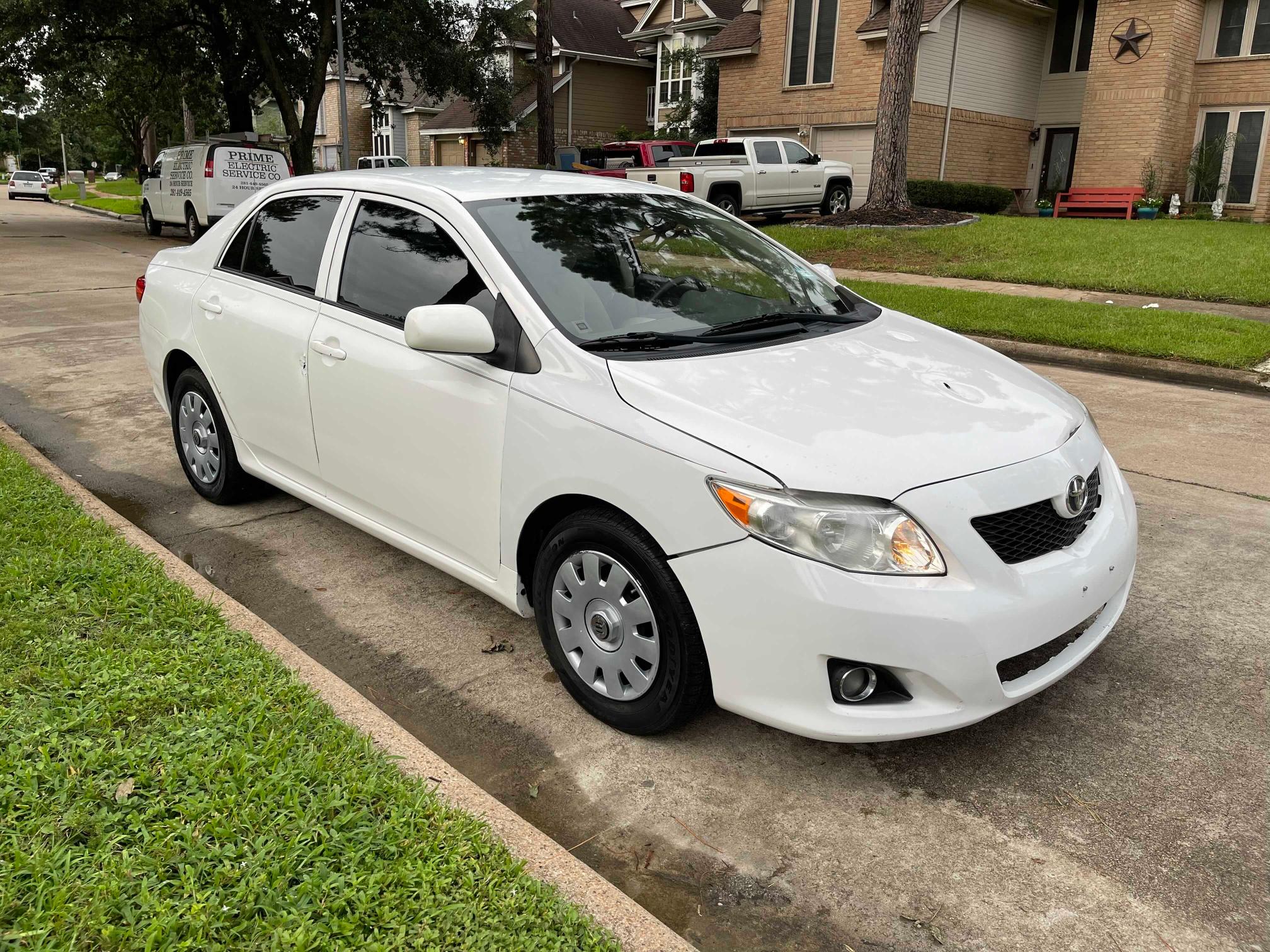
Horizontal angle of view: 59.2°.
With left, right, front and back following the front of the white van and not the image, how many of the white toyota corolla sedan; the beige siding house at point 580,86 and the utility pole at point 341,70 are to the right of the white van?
2

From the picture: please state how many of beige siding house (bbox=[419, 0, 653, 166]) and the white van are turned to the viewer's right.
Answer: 0

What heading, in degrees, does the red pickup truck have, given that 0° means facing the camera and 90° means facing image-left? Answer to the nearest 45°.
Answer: approximately 225°

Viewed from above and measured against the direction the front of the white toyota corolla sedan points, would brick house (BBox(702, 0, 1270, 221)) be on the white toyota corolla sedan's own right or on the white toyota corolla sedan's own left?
on the white toyota corolla sedan's own left

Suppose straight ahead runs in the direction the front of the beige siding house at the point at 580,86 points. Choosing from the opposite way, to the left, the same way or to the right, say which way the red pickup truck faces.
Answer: the opposite way

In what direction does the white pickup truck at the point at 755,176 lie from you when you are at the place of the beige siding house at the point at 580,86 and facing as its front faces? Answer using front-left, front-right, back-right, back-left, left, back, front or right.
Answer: front-left

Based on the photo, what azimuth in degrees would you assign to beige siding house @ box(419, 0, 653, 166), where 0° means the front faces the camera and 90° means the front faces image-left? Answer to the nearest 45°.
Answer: approximately 45°

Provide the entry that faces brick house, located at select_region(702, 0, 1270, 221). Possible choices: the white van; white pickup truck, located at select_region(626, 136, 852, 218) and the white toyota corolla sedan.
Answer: the white pickup truck

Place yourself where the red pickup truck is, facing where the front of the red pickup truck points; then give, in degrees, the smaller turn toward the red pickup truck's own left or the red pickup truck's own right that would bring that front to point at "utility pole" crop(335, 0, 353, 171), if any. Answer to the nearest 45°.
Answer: approximately 135° to the red pickup truck's own left

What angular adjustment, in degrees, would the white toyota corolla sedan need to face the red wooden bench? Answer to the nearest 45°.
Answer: approximately 90° to its left

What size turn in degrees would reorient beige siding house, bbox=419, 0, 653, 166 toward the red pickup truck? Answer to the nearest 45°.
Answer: approximately 45° to its left

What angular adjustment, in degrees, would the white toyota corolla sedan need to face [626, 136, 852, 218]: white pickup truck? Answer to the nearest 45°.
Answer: approximately 135° to its left

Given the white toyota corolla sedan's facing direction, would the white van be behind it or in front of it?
behind

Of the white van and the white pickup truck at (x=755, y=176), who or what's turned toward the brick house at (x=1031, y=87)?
the white pickup truck

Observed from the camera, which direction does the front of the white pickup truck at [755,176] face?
facing away from the viewer and to the right of the viewer

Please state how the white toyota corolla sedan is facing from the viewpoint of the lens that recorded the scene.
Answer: facing the viewer and to the right of the viewer
